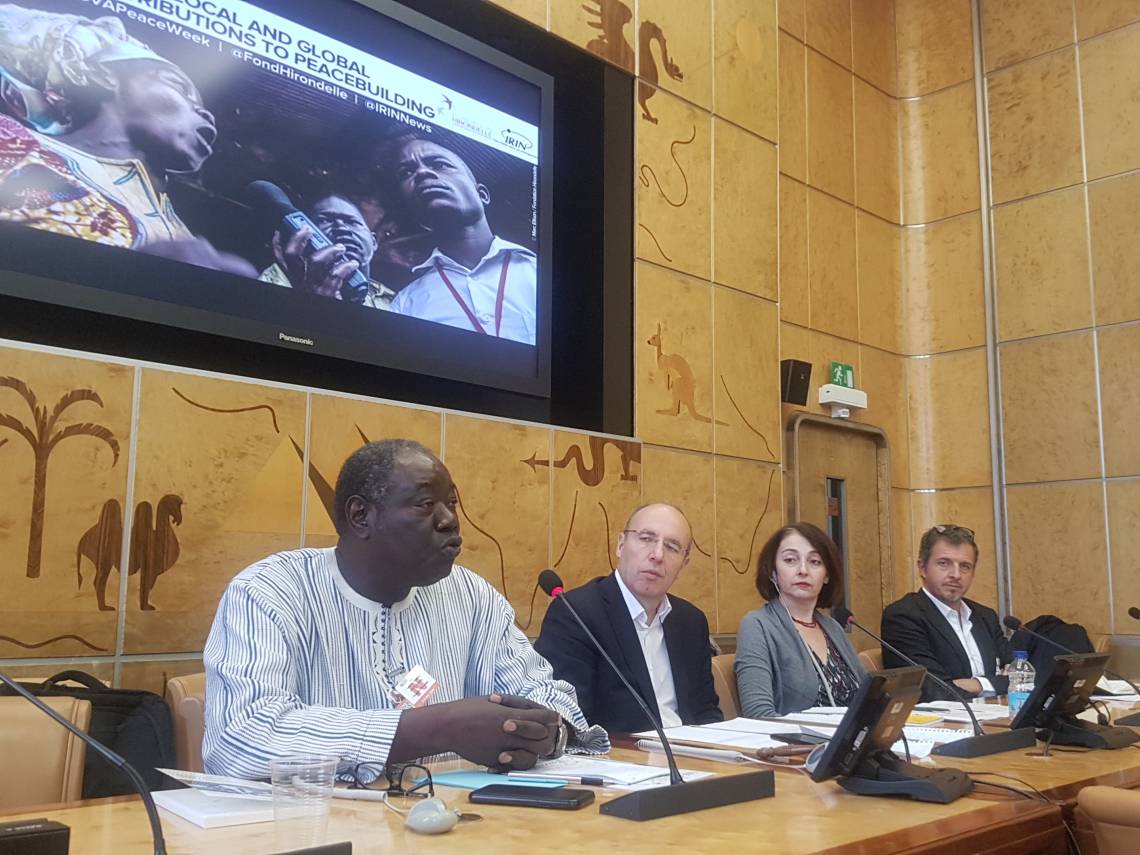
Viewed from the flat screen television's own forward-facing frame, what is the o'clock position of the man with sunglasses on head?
The man with sunglasses on head is roughly at 10 o'clock from the flat screen television.

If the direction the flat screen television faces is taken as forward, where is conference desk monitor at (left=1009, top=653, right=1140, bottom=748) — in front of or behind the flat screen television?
in front

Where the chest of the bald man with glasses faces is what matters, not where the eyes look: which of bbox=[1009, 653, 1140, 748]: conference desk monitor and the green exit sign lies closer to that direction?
the conference desk monitor

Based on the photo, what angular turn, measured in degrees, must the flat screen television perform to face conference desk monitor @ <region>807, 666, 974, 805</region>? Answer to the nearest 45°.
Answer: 0° — it already faces it

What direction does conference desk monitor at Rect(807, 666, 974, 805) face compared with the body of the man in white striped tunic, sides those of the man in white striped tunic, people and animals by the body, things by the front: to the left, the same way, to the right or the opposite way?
the opposite way

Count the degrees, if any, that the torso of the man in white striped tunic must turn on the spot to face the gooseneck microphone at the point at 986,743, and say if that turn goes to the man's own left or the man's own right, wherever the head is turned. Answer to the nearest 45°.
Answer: approximately 45° to the man's own left

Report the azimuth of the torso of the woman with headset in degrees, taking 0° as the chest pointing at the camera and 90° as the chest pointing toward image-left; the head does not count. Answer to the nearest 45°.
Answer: approximately 315°

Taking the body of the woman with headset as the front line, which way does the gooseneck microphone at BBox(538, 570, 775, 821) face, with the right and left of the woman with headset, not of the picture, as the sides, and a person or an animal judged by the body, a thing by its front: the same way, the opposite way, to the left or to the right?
the opposite way

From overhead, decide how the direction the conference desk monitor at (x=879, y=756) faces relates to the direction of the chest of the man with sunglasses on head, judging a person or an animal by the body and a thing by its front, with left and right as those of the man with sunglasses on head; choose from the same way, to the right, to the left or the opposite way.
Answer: the opposite way

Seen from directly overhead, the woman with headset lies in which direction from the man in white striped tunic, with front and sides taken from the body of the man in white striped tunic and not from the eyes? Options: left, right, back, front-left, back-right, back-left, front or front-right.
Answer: left

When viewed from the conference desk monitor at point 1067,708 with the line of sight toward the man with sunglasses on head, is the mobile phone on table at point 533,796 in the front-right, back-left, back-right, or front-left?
back-left
